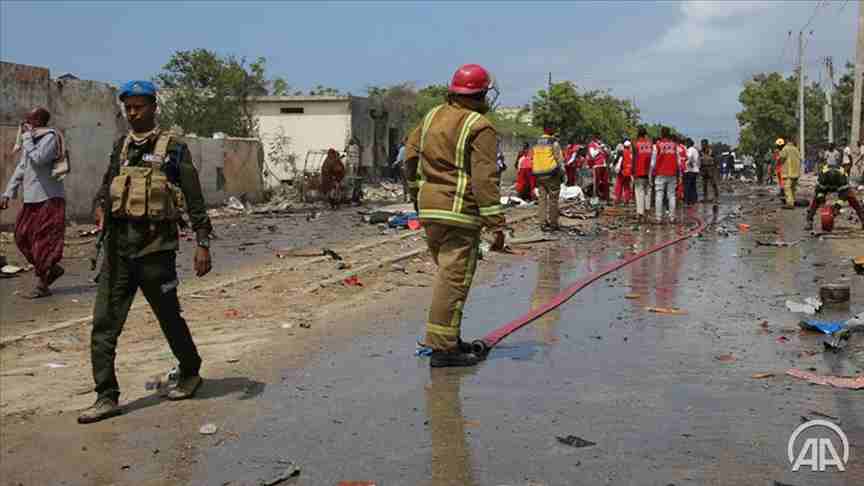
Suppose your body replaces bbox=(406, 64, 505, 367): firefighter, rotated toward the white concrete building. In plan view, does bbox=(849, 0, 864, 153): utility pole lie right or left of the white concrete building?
right

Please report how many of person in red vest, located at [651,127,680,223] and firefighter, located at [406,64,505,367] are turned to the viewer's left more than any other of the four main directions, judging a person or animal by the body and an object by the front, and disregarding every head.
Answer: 0

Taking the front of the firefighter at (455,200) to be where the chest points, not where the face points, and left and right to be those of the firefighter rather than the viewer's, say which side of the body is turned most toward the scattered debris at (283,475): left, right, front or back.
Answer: back

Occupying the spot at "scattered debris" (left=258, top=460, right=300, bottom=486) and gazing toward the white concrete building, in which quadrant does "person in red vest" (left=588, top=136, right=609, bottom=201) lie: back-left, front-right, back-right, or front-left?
front-right

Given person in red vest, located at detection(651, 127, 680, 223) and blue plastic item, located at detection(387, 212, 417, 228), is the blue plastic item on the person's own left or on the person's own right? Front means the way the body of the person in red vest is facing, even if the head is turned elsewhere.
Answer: on the person's own left

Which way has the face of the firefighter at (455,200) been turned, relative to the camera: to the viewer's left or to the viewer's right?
to the viewer's right

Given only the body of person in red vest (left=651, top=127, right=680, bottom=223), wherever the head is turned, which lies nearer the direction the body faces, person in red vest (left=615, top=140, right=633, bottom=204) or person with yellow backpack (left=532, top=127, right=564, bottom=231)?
the person in red vest

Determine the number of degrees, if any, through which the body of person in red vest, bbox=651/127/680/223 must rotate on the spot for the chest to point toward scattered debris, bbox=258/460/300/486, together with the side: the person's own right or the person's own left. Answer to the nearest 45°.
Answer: approximately 180°

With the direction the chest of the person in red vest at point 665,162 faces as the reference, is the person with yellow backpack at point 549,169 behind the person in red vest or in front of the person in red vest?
behind

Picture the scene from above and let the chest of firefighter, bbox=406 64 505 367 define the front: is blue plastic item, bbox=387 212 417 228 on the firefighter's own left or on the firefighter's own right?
on the firefighter's own left

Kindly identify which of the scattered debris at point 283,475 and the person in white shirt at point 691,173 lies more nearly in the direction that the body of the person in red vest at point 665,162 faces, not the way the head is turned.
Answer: the person in white shirt

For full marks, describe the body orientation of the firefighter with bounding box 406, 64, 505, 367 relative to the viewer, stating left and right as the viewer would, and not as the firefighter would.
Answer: facing away from the viewer and to the right of the viewer

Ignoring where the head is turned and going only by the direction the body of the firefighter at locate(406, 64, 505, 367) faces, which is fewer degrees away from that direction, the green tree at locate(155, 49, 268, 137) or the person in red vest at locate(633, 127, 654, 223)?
the person in red vest

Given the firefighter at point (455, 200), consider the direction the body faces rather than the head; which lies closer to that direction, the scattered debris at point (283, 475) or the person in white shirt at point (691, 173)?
the person in white shirt

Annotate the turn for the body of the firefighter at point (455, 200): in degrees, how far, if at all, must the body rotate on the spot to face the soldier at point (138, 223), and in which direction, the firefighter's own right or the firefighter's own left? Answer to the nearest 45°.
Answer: approximately 135° to the firefighter's own left

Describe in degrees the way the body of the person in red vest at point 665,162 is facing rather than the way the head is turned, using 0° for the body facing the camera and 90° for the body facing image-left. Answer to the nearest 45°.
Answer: approximately 180°
